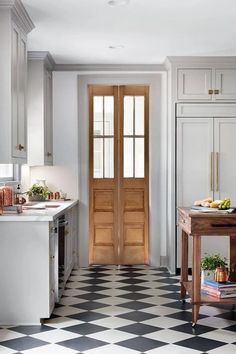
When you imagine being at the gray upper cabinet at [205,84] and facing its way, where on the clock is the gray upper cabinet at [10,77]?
the gray upper cabinet at [10,77] is roughly at 1 o'clock from the gray upper cabinet at [205,84].

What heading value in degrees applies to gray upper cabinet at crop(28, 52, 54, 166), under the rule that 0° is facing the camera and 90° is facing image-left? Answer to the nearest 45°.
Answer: approximately 270°

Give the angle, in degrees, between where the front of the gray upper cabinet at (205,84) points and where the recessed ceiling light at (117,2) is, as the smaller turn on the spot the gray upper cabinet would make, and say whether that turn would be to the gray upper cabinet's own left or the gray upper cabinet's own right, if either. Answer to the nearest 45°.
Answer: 0° — it already faces it

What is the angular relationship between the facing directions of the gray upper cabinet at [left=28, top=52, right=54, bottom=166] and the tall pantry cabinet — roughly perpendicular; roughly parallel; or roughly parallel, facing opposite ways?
roughly perpendicular

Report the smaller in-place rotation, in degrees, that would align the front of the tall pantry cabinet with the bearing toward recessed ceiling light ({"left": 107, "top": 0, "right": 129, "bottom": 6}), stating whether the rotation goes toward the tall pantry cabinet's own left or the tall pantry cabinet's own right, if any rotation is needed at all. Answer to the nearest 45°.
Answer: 0° — it already faces it

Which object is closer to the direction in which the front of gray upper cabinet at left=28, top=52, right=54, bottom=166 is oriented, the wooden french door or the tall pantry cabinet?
the tall pantry cabinet

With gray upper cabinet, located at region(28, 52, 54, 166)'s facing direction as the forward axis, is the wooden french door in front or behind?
in front

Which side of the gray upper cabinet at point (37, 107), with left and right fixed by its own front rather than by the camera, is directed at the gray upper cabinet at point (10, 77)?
right

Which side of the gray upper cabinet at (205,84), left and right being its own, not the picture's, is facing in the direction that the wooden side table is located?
front
